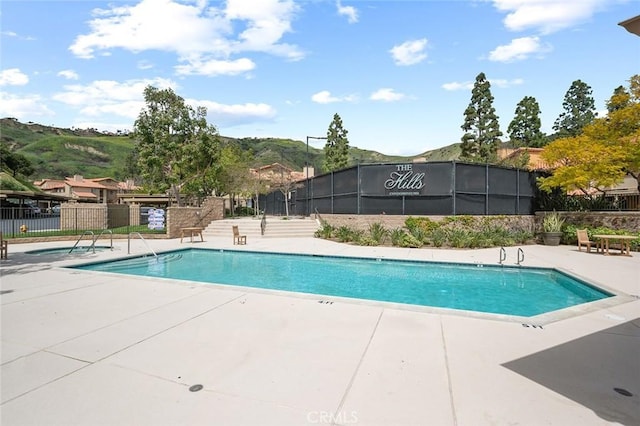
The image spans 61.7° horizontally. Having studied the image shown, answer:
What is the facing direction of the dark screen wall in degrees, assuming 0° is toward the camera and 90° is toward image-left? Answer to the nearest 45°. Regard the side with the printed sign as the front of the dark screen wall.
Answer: approximately 0°

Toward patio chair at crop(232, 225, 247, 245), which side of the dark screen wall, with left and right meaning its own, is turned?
right

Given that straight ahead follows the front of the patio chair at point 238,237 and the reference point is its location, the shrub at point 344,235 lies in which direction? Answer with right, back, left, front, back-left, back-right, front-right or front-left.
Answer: front-left

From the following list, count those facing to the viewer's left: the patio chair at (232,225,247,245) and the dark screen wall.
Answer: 0

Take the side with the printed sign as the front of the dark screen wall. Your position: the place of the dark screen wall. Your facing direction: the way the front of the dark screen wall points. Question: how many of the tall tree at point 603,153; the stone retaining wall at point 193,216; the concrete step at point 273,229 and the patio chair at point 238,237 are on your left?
1

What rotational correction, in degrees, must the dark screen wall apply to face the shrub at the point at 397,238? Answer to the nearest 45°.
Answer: approximately 45° to its right

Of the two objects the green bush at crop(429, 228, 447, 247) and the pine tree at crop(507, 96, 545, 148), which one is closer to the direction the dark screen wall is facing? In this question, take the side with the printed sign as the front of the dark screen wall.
the green bush

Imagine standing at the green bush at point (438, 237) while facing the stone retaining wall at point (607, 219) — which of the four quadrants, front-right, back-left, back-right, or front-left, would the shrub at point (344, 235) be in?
back-left

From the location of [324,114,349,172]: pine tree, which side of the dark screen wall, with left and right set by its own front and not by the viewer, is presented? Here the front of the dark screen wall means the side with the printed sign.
back

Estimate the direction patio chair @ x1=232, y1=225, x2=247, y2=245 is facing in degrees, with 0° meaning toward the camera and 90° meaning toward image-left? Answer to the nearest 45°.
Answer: approximately 315°

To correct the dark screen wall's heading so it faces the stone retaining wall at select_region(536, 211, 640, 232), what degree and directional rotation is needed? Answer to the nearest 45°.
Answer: approximately 90° to its left
